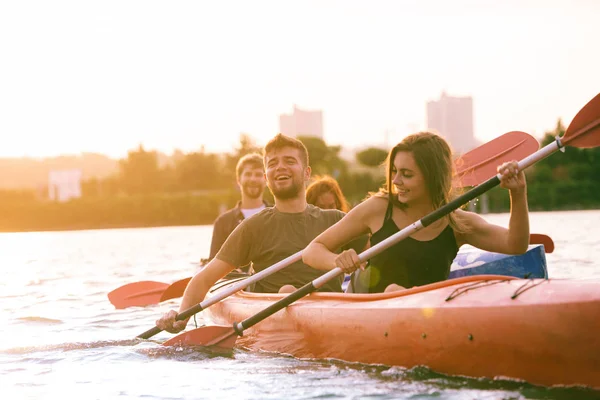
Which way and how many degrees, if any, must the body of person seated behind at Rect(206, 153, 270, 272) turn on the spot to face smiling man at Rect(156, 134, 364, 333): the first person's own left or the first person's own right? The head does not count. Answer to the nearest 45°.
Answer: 0° — they already face them

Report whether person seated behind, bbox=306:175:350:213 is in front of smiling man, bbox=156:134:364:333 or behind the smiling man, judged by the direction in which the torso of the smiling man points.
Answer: behind

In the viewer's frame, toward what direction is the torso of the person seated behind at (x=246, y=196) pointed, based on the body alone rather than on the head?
toward the camera

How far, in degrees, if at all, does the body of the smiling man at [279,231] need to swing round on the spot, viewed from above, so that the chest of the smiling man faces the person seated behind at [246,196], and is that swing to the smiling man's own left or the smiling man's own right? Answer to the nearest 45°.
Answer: approximately 180°

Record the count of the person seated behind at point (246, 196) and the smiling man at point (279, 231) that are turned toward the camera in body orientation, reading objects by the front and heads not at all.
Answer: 2

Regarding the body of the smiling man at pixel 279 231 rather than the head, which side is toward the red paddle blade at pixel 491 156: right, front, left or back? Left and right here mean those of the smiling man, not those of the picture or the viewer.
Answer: left

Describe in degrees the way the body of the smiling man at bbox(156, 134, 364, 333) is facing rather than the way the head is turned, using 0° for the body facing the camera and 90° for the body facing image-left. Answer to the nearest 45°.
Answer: approximately 0°

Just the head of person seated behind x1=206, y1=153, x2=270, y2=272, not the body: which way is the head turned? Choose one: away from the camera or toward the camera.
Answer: toward the camera

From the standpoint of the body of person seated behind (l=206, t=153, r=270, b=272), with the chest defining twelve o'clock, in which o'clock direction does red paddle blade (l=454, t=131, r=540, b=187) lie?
The red paddle blade is roughly at 11 o'clock from the person seated behind.

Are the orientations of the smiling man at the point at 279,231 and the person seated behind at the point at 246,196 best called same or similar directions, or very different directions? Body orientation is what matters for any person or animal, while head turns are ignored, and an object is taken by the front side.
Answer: same or similar directions
